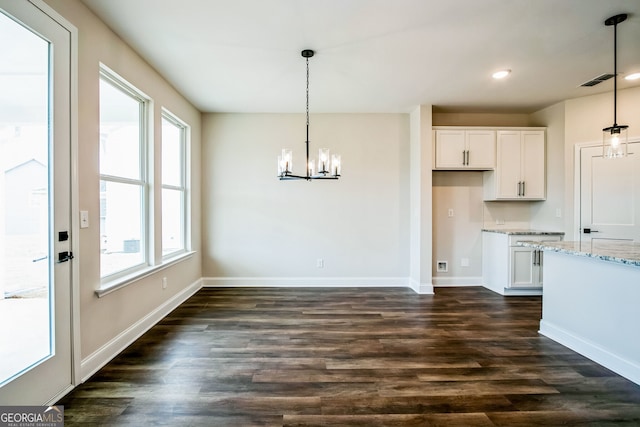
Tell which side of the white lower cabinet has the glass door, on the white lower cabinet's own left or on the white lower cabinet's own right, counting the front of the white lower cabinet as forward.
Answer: on the white lower cabinet's own right

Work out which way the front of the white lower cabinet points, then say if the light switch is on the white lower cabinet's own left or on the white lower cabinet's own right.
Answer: on the white lower cabinet's own right

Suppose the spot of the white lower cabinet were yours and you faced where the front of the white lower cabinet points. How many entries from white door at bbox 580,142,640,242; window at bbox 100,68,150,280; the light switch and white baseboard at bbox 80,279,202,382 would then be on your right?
3

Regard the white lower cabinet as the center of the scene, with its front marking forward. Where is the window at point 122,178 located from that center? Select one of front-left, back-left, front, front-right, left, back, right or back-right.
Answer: right

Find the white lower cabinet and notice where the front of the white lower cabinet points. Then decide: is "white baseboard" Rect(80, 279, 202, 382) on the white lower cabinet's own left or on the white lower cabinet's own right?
on the white lower cabinet's own right

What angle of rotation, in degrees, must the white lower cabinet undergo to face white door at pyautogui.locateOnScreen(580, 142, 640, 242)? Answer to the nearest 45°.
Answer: approximately 45° to its left

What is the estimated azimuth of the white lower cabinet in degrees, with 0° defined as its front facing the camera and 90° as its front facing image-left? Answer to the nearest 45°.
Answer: approximately 315°

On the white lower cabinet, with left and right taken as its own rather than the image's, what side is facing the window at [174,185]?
right
